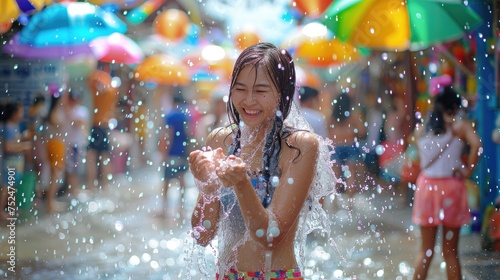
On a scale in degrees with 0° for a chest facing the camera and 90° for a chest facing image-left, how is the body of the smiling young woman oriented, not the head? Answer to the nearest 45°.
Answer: approximately 45°
